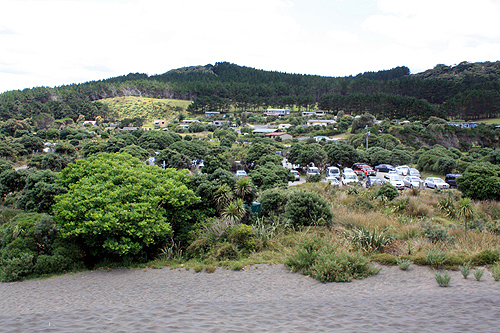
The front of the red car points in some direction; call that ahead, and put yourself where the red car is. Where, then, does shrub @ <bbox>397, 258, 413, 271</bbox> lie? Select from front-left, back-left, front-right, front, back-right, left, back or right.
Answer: front-right

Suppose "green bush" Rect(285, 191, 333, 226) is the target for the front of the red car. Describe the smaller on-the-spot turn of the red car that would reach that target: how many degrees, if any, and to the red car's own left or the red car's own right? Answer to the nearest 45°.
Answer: approximately 45° to the red car's own right

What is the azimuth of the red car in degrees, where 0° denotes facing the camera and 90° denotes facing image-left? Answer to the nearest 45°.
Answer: approximately 315°

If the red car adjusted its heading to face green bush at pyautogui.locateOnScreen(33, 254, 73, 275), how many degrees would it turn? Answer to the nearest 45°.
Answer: approximately 45° to its right

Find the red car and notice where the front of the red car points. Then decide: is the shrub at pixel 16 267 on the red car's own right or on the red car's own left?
on the red car's own right

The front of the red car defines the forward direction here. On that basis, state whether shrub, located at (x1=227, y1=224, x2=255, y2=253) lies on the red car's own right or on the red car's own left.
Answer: on the red car's own right
